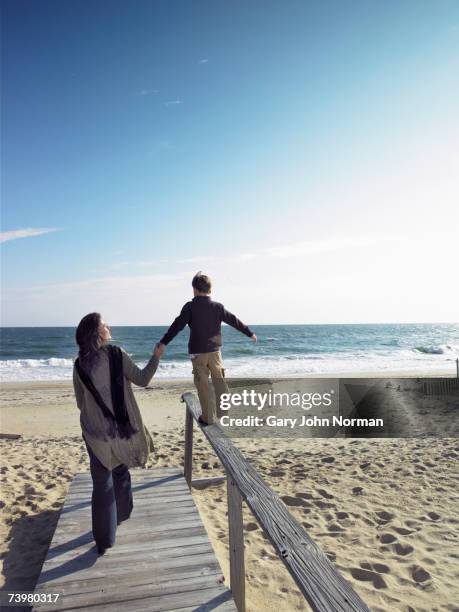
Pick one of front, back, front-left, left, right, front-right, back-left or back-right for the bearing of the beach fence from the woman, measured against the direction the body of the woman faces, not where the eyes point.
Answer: front

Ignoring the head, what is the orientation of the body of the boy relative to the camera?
away from the camera

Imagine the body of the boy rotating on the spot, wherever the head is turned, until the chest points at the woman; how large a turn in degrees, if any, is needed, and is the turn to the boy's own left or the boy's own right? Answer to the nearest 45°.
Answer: approximately 135° to the boy's own left

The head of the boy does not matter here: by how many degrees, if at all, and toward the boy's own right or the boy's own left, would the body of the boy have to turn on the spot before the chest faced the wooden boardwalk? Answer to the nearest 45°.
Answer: approximately 180°

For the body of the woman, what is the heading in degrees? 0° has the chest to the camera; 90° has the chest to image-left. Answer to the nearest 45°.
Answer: approximately 225°

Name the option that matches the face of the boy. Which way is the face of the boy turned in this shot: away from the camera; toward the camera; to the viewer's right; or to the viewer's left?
away from the camera

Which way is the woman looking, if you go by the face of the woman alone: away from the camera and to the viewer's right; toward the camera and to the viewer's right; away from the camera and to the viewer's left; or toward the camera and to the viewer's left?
away from the camera and to the viewer's right

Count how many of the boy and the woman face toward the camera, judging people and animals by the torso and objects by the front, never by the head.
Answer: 0
